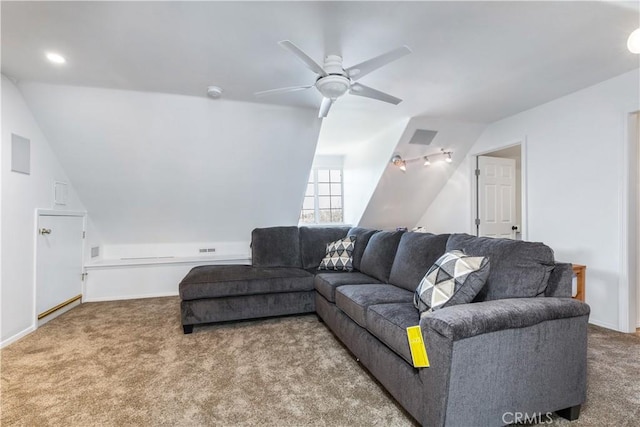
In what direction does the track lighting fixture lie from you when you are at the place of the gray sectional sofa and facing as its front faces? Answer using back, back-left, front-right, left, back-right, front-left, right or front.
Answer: back-right

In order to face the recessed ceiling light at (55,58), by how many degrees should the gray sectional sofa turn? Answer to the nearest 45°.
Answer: approximately 45° to its right

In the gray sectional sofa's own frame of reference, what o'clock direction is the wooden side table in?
The wooden side table is roughly at 6 o'clock from the gray sectional sofa.

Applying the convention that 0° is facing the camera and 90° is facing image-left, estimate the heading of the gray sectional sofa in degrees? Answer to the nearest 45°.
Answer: approximately 45°

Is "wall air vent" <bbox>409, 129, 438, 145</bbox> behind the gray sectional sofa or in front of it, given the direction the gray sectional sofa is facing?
behind

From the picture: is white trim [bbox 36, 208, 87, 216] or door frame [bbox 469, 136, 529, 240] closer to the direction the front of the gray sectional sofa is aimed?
the white trim

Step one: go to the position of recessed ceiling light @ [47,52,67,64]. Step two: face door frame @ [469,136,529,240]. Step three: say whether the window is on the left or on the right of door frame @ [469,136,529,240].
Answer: left

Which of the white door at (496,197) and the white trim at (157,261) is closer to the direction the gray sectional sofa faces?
the white trim

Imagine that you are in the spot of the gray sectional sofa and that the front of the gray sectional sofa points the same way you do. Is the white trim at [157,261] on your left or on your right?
on your right

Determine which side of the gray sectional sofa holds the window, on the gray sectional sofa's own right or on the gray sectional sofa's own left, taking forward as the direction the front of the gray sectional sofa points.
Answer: on the gray sectional sofa's own right

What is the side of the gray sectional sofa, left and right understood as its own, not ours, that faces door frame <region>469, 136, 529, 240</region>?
back
